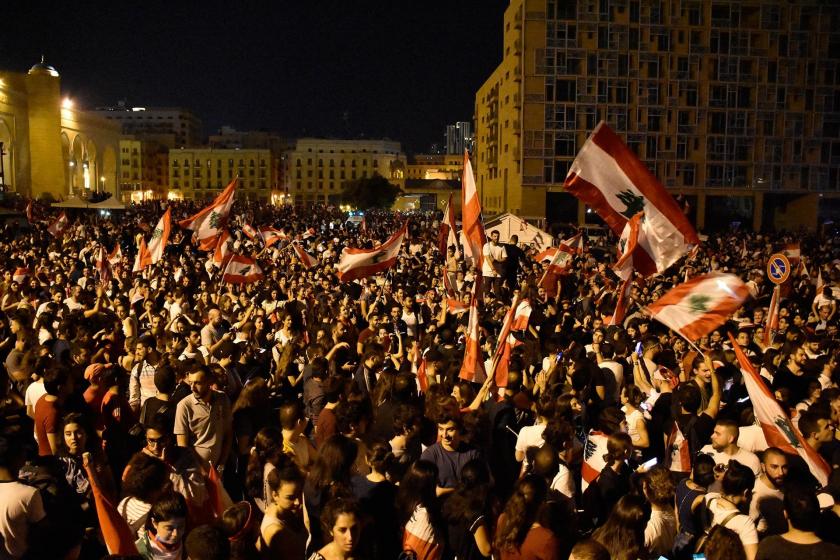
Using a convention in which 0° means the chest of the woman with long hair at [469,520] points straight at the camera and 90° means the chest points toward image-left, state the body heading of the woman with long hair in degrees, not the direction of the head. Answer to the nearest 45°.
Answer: approximately 225°

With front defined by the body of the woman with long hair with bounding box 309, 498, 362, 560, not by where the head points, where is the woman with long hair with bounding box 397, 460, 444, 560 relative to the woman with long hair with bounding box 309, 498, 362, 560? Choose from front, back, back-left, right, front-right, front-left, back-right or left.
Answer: left

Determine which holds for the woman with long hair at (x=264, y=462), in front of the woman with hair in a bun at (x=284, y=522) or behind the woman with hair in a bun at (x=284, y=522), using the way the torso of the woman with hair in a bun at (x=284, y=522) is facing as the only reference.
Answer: behind

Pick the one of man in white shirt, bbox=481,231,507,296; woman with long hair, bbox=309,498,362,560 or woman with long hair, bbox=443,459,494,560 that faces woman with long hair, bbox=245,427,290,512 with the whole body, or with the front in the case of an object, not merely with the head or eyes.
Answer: the man in white shirt

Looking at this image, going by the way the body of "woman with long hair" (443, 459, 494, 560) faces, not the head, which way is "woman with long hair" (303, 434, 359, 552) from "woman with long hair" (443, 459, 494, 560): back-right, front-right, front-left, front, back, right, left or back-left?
back-left

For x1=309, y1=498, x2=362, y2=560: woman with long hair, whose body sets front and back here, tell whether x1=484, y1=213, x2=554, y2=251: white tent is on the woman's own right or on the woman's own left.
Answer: on the woman's own left

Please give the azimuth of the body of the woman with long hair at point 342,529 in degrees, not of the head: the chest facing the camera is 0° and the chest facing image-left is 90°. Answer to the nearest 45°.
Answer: approximately 315°

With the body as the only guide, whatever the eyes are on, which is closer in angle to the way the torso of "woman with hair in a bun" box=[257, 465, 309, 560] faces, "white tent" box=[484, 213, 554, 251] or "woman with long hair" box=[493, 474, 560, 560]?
the woman with long hair
